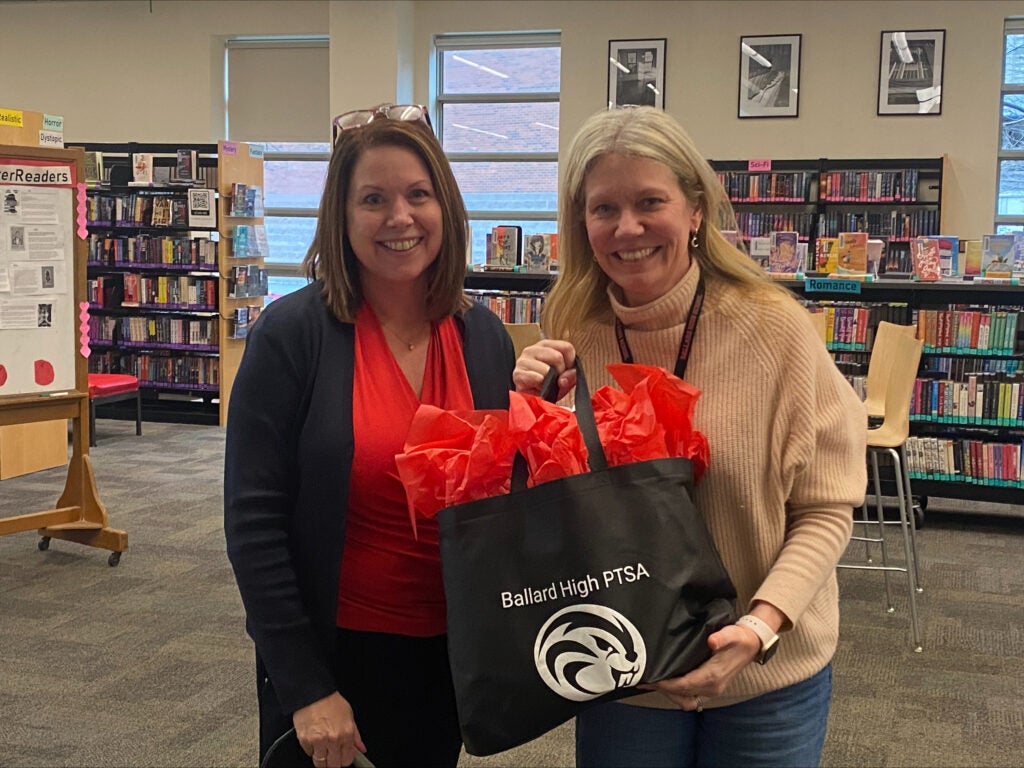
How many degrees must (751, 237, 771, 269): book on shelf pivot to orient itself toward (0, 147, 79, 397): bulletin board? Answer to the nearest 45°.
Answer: approximately 45° to its right

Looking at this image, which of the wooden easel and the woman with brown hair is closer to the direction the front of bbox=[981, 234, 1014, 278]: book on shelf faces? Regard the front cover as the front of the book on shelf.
the woman with brown hair

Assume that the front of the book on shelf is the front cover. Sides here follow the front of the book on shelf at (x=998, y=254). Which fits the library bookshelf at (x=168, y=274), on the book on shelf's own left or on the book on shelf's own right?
on the book on shelf's own right

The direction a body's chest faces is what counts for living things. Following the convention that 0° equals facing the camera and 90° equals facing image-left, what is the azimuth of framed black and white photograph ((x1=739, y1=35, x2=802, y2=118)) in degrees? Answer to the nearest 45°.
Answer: approximately 0°

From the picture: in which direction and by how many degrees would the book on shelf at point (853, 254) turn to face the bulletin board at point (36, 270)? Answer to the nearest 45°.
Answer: approximately 45° to its right

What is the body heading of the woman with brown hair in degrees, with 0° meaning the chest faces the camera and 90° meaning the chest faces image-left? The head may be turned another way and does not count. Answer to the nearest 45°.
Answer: approximately 315°

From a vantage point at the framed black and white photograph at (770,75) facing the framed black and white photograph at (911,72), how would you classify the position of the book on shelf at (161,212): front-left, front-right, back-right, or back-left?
back-right

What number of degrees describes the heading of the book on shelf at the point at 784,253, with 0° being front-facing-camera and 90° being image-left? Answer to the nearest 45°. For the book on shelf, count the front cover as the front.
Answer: approximately 0°
